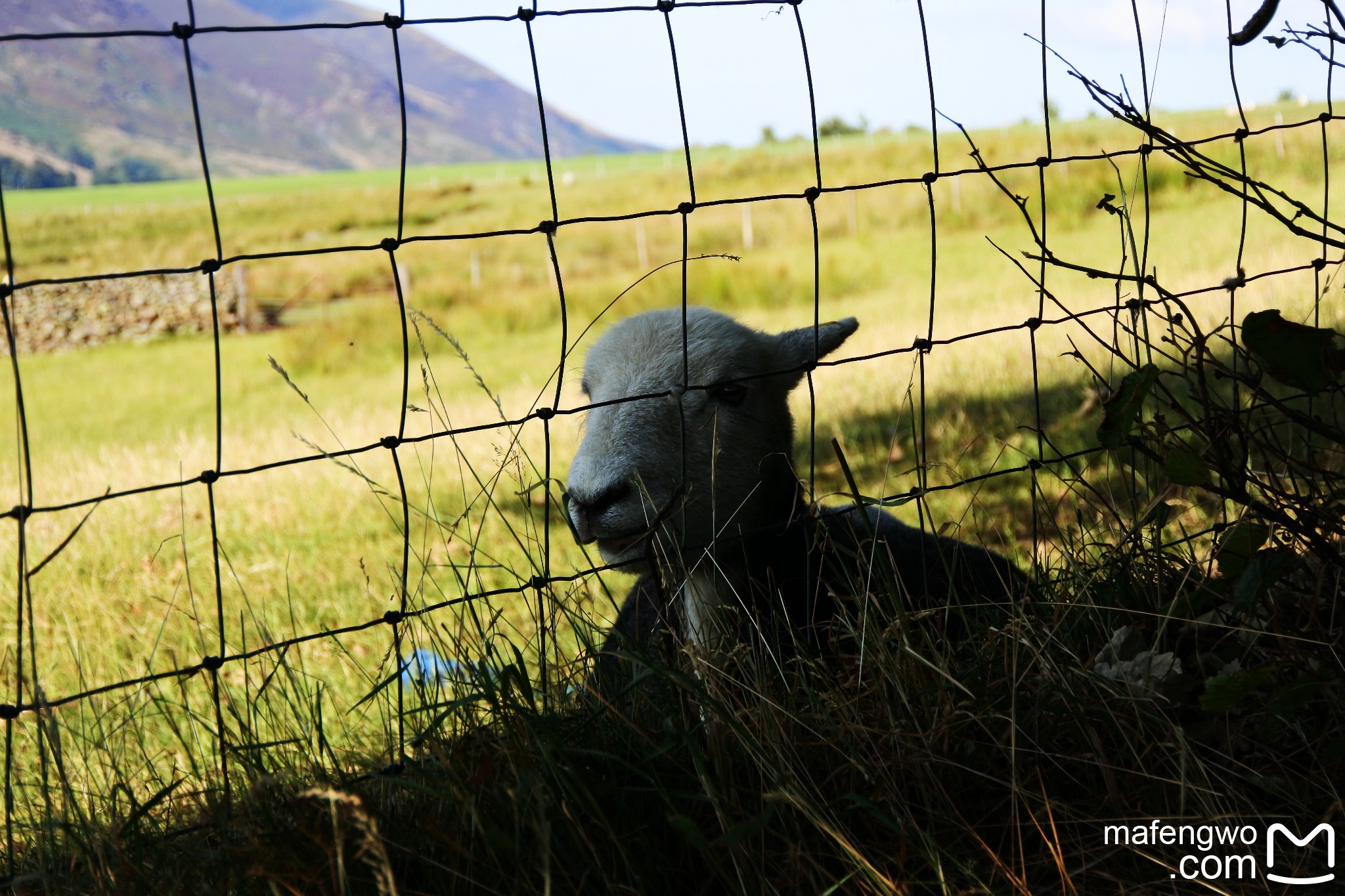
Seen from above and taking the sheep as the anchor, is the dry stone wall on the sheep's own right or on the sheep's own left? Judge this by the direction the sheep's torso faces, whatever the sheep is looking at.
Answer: on the sheep's own right

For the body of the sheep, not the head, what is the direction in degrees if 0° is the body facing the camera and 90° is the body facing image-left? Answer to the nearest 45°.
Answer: approximately 45°
